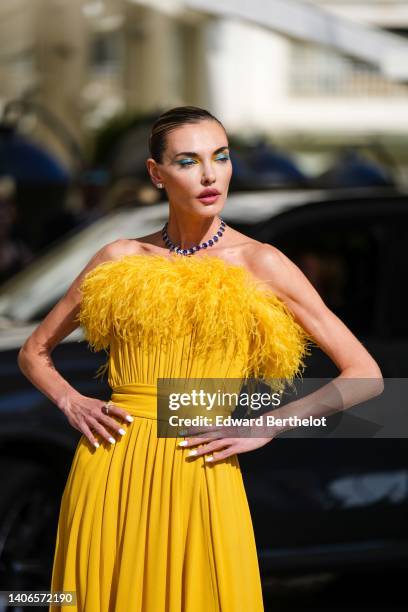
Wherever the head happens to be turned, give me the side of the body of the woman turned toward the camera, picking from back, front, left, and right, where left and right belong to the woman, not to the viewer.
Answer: front

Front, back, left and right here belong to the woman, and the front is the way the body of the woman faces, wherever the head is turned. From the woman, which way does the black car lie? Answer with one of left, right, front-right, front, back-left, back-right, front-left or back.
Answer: back
